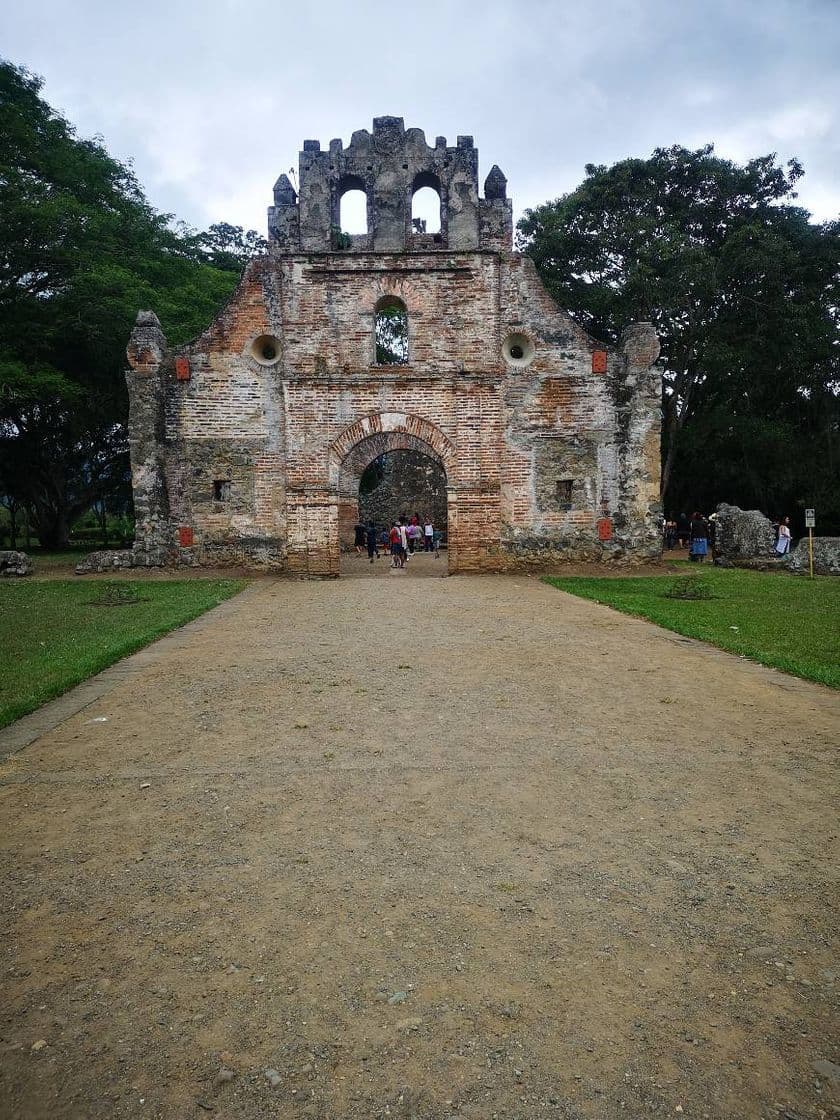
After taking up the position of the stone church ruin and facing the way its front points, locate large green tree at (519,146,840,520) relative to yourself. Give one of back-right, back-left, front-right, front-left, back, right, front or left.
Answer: back-left

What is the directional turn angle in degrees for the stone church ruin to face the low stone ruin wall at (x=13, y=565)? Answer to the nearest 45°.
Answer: approximately 90° to its right

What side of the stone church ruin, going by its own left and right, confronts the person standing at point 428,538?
back

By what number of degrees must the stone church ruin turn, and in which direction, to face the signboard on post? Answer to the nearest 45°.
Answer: approximately 90° to its left

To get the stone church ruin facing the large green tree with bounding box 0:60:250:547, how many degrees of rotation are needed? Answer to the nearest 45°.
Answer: approximately 135° to its right

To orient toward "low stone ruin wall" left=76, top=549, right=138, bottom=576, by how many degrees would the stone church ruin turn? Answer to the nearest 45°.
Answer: approximately 90° to its right

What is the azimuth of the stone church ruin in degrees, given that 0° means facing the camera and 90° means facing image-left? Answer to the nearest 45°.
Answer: approximately 0°

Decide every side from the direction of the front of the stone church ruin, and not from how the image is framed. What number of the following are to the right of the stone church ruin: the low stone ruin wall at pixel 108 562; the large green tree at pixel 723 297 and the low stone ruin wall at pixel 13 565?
2

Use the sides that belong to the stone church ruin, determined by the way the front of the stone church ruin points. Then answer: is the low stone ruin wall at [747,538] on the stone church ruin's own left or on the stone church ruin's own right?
on the stone church ruin's own left

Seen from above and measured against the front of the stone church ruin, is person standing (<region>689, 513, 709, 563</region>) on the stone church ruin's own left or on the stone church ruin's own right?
on the stone church ruin's own left
